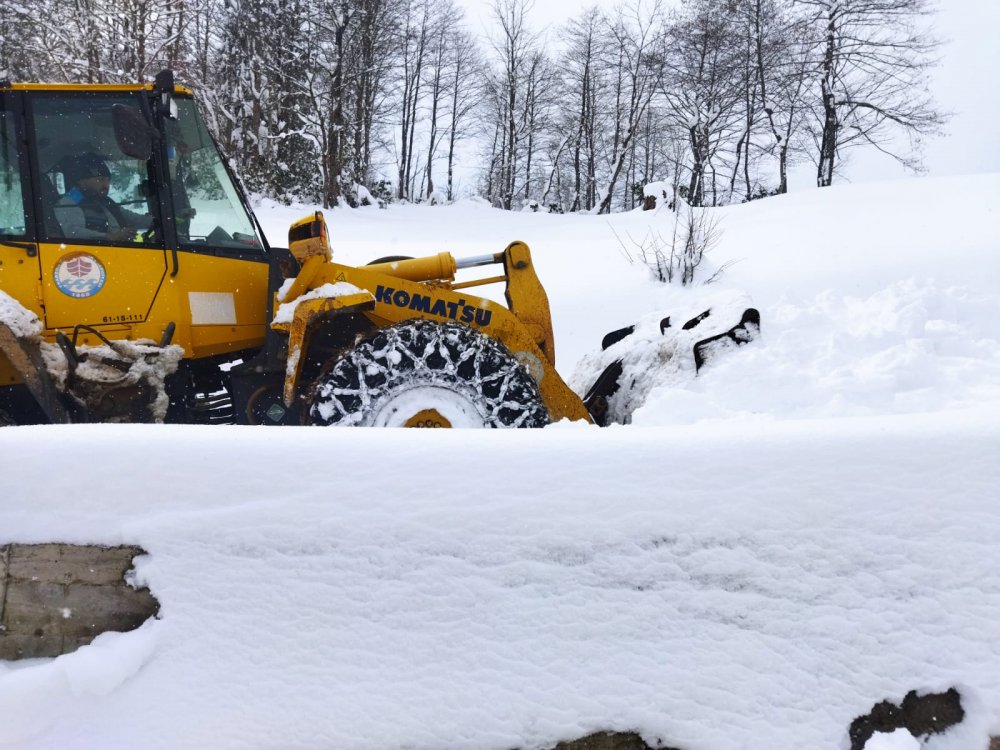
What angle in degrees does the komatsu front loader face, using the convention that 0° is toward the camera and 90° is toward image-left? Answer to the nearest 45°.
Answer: approximately 270°

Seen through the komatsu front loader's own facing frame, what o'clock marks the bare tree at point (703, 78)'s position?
The bare tree is roughly at 10 o'clock from the komatsu front loader.
